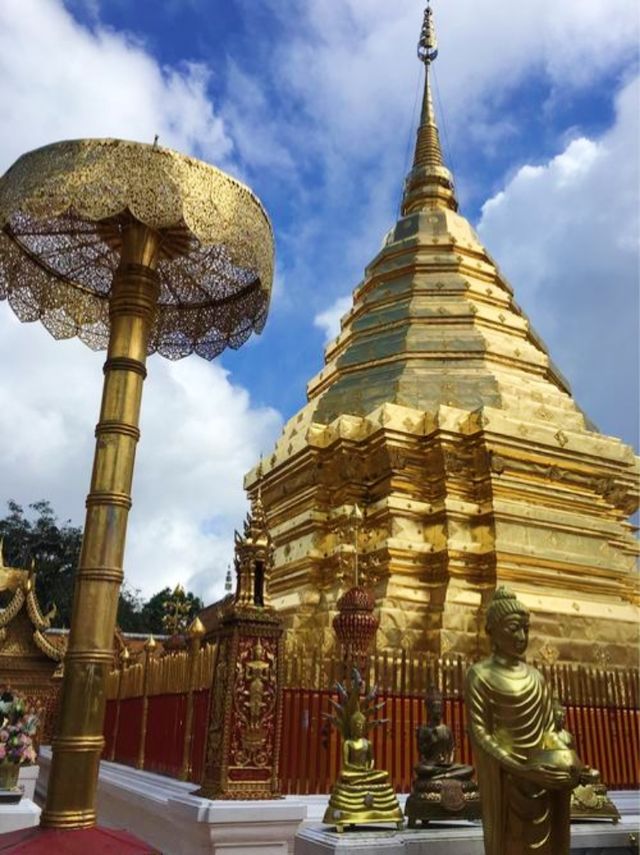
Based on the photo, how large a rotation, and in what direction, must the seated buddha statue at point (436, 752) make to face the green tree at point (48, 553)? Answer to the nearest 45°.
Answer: approximately 180°

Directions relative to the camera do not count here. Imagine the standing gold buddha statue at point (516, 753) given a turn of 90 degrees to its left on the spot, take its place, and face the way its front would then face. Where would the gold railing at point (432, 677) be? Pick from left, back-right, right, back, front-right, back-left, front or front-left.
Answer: front-left

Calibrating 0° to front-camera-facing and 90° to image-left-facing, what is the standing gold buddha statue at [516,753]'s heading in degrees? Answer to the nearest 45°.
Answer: approximately 315°

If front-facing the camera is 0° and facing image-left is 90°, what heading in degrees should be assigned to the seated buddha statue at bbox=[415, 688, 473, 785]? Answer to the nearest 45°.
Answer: approximately 315°

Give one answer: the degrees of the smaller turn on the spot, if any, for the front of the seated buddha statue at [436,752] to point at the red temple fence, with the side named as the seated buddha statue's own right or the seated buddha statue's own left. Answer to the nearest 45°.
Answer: approximately 180°
